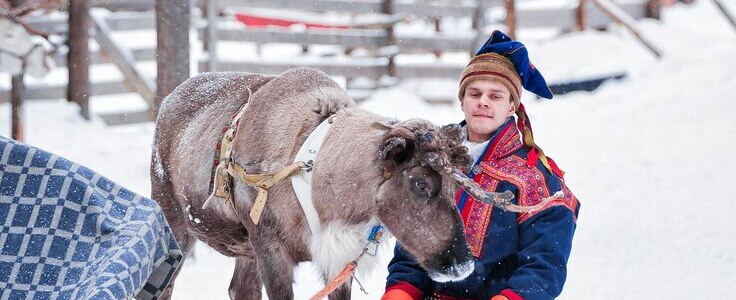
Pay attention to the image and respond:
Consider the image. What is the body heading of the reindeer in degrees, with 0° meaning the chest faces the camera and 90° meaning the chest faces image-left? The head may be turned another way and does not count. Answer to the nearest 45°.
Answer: approximately 315°

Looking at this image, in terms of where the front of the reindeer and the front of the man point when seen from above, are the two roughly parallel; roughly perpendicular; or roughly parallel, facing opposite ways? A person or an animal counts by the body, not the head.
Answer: roughly perpendicular

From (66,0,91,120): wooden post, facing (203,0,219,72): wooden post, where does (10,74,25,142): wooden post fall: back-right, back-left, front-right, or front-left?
back-right

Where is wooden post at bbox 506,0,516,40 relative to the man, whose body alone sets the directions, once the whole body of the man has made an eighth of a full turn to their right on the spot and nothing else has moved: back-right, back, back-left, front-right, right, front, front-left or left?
right
